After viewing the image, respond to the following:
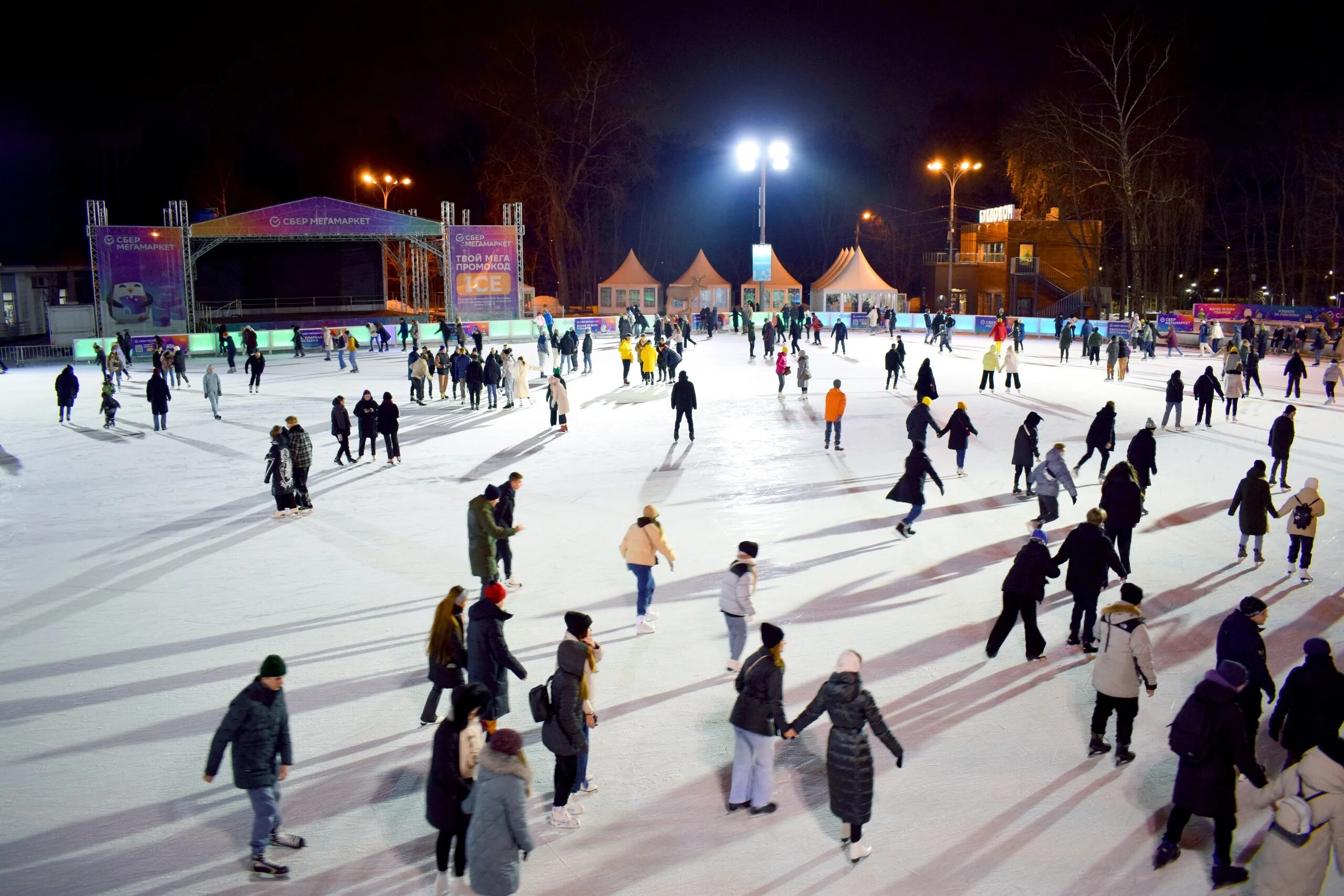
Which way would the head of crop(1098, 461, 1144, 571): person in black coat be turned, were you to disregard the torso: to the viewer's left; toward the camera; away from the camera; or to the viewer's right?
away from the camera

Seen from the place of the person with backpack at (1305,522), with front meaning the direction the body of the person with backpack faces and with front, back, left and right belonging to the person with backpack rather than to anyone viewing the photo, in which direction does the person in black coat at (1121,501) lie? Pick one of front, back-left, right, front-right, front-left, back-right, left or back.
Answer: back-left

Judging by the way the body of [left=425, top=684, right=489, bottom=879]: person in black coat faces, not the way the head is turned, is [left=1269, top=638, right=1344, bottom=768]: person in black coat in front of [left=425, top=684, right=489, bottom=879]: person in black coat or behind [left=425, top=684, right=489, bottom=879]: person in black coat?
in front

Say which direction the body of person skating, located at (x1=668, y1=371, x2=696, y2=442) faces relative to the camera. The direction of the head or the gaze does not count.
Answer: away from the camera

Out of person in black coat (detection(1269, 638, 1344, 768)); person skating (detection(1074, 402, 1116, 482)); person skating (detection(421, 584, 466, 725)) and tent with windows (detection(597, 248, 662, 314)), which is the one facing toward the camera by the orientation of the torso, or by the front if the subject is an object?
the tent with windows

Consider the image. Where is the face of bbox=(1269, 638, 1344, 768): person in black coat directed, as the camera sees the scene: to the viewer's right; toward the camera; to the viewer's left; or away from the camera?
away from the camera

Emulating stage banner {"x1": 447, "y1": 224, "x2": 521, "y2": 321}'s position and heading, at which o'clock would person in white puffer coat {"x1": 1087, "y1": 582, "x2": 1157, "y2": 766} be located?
The person in white puffer coat is roughly at 12 o'clock from the stage banner.

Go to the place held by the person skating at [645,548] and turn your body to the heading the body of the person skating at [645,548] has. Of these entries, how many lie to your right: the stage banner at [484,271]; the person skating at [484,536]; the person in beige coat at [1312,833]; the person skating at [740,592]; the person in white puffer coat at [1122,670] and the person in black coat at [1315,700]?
4

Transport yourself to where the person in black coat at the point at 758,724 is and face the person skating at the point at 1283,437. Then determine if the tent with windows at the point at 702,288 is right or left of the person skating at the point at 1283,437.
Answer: left

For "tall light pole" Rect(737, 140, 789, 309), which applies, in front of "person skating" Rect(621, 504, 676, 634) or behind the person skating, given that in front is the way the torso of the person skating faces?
in front
